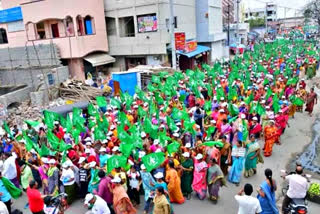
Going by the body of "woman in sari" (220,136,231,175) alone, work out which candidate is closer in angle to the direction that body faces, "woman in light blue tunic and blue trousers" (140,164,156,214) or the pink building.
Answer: the woman in light blue tunic and blue trousers

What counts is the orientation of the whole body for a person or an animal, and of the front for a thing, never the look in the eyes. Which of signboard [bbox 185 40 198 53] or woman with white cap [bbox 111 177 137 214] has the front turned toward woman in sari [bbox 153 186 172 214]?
the signboard

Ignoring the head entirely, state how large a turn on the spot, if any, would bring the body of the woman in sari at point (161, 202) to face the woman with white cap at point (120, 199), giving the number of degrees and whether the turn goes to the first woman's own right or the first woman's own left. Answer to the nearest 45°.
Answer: approximately 45° to the first woman's own right

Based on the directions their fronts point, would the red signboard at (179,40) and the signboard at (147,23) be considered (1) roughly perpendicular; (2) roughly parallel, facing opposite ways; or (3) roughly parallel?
roughly parallel

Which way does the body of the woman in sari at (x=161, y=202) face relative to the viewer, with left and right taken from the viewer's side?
facing the viewer and to the left of the viewer

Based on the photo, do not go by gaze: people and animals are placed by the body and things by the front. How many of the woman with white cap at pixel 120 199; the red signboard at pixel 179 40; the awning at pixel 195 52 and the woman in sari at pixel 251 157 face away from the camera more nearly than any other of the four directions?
0

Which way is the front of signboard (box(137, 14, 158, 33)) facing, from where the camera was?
facing the viewer

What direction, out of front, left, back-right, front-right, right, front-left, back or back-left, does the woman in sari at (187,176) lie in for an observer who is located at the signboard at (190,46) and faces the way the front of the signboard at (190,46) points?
front

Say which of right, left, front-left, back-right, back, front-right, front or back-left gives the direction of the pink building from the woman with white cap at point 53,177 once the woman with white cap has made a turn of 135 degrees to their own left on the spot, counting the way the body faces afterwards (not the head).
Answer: left

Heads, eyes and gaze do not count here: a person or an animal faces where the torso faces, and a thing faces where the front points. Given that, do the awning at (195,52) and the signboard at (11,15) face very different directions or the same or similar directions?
same or similar directions

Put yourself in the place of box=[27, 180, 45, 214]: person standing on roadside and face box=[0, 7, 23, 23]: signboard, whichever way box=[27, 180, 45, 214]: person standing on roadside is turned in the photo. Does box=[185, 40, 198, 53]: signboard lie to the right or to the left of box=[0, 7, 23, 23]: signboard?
right

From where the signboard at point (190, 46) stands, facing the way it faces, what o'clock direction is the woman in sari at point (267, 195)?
The woman in sari is roughly at 12 o'clock from the signboard.

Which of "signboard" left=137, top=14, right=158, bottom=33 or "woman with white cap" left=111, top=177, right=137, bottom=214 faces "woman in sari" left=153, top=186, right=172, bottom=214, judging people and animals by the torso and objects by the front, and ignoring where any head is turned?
the signboard

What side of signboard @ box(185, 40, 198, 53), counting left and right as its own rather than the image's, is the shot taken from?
front
